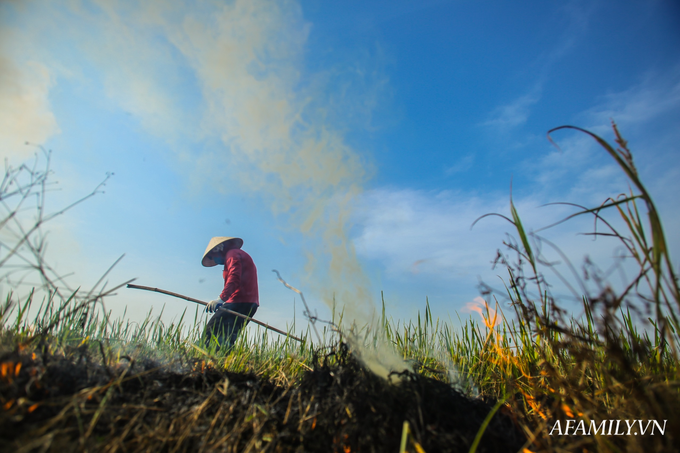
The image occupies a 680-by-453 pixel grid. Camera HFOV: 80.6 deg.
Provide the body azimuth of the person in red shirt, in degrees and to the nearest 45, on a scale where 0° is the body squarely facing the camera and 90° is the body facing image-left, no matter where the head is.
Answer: approximately 90°

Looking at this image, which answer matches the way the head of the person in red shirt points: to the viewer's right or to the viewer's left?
to the viewer's left
